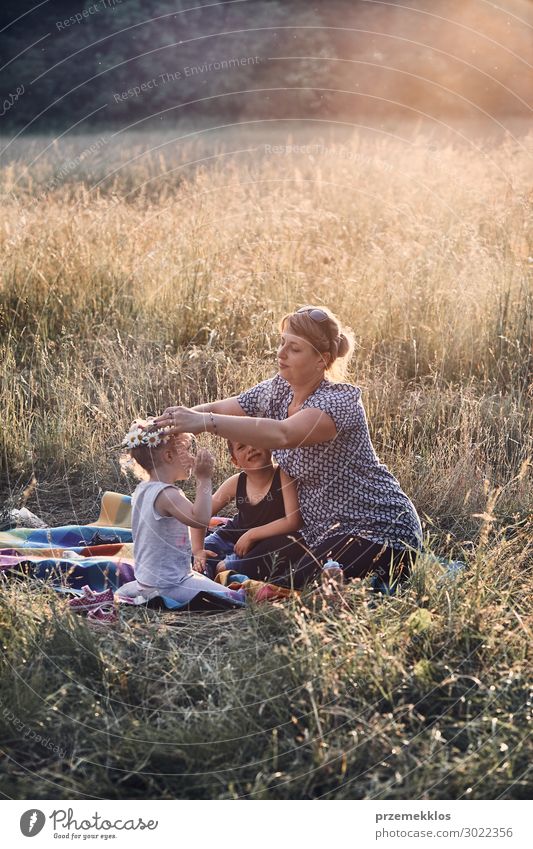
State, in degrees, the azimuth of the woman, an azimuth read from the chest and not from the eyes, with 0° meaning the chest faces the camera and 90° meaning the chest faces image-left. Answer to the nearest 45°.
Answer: approximately 45°

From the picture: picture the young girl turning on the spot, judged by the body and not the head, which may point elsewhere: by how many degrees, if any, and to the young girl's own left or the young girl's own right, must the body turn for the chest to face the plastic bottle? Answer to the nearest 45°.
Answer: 0° — they already face it

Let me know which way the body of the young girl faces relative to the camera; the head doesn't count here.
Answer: to the viewer's right

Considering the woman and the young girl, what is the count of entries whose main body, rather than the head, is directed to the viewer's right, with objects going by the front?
1

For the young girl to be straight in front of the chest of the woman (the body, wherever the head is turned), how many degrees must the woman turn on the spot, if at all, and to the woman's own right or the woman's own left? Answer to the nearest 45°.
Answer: approximately 45° to the woman's own right
